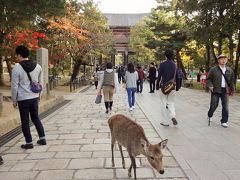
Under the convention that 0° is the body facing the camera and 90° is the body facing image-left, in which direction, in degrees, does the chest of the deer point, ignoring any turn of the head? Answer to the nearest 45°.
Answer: approximately 315°

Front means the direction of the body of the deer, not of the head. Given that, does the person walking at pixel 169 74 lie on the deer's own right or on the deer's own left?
on the deer's own left

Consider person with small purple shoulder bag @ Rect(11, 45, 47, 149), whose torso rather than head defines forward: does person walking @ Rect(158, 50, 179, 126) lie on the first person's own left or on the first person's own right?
on the first person's own right

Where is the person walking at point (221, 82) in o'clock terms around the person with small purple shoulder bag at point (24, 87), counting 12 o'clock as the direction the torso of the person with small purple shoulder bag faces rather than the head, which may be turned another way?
The person walking is roughly at 4 o'clock from the person with small purple shoulder bag.

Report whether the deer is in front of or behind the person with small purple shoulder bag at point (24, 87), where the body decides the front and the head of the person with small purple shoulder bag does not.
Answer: behind

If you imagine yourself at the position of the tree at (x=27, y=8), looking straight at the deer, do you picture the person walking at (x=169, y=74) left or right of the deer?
left

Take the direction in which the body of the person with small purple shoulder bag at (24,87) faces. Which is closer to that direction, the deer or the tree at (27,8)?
the tree

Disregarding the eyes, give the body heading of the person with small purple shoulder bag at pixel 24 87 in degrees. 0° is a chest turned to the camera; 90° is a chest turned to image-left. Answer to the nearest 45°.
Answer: approximately 135°

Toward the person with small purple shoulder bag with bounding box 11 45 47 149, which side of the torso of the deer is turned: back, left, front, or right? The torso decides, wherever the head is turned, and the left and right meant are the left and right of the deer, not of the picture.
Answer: back
